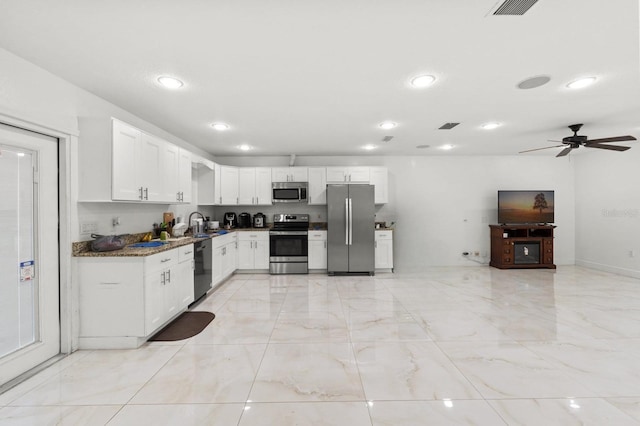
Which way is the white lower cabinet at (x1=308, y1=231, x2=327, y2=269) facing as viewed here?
toward the camera

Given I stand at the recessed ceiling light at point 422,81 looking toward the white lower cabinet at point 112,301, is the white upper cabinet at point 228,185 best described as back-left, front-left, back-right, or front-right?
front-right

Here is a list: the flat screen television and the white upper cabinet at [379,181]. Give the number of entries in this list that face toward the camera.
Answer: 2

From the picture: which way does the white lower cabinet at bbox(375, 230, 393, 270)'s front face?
toward the camera

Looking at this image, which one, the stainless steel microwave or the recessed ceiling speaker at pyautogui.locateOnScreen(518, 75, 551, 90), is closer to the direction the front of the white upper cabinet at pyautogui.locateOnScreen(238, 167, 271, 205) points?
the recessed ceiling speaker

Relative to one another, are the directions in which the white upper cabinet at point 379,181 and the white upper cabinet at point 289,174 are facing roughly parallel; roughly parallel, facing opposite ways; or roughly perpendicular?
roughly parallel

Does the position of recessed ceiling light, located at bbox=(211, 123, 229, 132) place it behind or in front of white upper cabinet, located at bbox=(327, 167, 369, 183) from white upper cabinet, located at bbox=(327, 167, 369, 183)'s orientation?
in front

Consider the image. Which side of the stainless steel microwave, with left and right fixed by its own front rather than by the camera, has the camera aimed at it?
front

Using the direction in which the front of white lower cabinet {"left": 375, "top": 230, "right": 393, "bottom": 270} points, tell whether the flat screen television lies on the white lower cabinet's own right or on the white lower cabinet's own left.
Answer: on the white lower cabinet's own left

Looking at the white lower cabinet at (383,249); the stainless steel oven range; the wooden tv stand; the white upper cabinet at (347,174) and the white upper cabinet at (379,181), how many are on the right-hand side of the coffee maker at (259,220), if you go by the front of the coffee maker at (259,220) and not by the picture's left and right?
0

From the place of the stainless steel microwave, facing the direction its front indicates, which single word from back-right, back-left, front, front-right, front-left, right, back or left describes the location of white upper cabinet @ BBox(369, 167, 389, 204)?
left

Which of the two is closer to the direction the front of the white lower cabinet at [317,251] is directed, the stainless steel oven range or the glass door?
the glass door

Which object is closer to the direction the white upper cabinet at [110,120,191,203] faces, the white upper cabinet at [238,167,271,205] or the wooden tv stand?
the wooden tv stand

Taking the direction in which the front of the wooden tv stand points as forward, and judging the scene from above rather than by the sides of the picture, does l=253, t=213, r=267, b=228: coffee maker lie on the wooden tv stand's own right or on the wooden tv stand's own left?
on the wooden tv stand's own right

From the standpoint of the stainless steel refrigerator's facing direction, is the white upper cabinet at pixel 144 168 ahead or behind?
ahead

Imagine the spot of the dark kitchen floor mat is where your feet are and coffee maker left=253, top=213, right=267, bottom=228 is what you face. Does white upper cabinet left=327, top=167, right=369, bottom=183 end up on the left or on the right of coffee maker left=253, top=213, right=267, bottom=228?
right

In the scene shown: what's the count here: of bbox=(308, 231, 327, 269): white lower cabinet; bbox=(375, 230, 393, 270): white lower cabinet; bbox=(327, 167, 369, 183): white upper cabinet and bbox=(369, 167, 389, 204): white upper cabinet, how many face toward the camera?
4

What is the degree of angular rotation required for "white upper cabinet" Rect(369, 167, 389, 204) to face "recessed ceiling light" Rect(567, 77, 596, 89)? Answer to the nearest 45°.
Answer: approximately 45° to its left

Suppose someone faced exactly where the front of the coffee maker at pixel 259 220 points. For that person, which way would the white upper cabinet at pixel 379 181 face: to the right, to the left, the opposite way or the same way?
the same way

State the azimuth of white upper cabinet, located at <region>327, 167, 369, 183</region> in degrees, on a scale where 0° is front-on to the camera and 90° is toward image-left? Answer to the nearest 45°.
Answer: approximately 0°

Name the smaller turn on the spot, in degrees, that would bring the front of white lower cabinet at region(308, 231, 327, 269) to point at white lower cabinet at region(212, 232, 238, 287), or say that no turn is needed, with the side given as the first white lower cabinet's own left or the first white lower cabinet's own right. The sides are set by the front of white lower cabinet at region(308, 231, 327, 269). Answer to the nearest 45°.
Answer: approximately 45° to the first white lower cabinet's own right

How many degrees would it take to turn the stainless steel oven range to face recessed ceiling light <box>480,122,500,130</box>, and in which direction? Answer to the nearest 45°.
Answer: approximately 45° to its left
